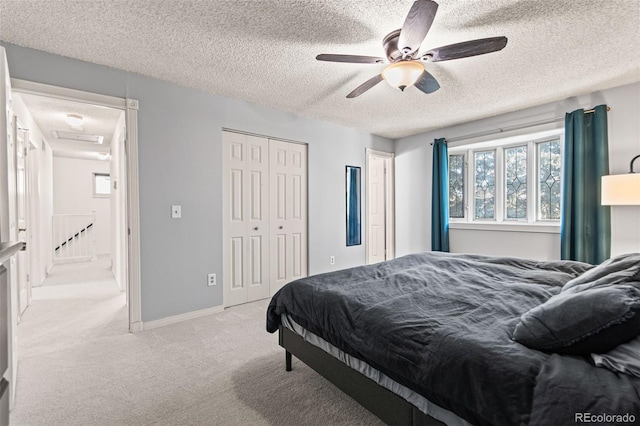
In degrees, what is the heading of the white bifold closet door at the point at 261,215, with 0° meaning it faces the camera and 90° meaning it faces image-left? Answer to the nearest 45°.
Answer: approximately 315°

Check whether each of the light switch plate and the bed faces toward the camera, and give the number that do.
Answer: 1

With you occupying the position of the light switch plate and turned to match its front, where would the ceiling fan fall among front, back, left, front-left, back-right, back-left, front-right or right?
front-left

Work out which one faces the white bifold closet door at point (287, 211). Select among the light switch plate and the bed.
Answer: the bed

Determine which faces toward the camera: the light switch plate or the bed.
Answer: the light switch plate

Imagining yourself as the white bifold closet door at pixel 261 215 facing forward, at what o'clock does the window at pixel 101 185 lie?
The window is roughly at 6 o'clock from the white bifold closet door.

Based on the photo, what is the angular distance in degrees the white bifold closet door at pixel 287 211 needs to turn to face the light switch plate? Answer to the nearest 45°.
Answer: approximately 90° to its right

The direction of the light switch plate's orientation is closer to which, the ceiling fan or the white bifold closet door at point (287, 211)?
the ceiling fan

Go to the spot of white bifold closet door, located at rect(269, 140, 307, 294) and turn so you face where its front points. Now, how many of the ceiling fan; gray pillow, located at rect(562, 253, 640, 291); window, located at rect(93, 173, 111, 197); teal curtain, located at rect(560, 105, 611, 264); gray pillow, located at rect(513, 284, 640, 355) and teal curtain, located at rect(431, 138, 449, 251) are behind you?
1

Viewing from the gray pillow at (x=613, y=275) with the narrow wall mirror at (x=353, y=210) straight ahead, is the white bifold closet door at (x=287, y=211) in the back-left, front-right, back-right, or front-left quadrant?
front-left

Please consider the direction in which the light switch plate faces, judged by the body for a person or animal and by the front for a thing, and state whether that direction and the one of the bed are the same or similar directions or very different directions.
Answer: very different directions

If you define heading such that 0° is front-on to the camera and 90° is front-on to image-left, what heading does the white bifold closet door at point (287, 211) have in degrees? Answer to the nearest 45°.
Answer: approximately 315°

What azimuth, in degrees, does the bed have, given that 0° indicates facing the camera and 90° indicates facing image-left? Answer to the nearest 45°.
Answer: approximately 135°

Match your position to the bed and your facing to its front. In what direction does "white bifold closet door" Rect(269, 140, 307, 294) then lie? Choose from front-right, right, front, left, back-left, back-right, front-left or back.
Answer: front

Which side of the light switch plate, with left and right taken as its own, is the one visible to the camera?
front

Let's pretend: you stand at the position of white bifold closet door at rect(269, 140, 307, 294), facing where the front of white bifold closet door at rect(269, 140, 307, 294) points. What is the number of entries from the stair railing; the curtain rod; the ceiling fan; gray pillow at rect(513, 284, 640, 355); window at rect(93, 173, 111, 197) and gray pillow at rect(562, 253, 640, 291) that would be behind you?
2
